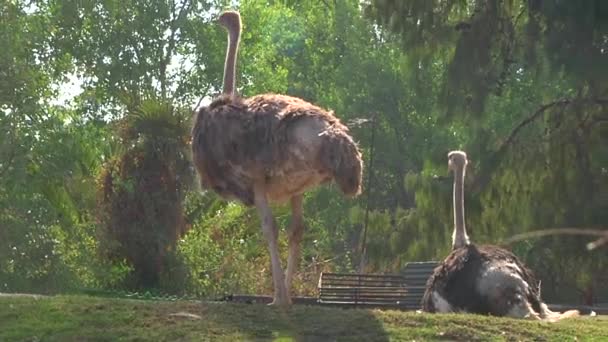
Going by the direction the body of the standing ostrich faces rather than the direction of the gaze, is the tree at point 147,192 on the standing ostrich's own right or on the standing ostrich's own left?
on the standing ostrich's own right

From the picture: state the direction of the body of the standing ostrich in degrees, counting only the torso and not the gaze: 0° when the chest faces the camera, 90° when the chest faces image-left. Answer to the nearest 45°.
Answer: approximately 90°

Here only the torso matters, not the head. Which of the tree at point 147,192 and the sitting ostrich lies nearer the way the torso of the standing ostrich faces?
the tree
